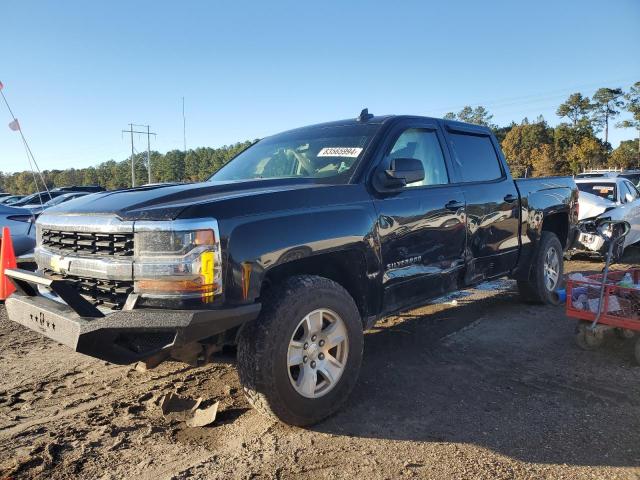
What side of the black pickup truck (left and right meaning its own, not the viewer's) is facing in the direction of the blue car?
right

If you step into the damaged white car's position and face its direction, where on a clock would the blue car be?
The blue car is roughly at 12 o'clock from the damaged white car.

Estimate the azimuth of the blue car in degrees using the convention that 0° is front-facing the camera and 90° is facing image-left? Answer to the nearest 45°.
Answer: approximately 315°

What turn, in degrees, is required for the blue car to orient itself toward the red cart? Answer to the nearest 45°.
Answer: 0° — it already faces it

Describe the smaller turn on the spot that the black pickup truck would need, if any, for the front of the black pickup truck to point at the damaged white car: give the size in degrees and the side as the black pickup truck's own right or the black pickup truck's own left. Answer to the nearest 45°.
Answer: approximately 180°

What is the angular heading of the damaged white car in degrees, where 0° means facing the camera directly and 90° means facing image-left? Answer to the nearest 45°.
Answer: approximately 45°

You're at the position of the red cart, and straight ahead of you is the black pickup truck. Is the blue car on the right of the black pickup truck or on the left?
right
